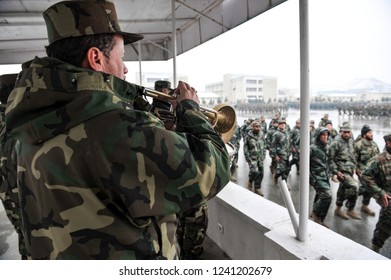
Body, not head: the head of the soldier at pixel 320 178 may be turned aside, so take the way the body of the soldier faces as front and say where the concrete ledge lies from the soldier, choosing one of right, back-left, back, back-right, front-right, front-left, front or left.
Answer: front-right

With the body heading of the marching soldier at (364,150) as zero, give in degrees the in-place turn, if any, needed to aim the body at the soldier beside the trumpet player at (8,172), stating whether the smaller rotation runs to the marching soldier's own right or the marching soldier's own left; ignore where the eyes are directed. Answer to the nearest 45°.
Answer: approximately 45° to the marching soldier's own right

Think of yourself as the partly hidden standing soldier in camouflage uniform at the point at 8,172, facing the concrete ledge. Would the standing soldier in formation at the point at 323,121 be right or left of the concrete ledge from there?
left
